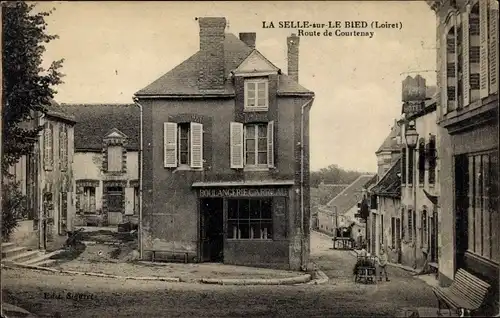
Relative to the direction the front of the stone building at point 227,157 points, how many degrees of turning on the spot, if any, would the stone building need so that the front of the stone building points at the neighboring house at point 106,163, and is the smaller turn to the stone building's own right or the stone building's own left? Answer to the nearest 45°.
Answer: approximately 90° to the stone building's own right

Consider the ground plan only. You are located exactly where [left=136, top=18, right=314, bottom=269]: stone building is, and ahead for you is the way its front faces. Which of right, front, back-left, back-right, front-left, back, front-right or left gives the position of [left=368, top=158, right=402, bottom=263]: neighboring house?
left

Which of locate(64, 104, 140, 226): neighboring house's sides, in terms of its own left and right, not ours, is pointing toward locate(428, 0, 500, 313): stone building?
front

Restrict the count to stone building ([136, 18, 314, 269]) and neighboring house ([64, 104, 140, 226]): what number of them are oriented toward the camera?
2

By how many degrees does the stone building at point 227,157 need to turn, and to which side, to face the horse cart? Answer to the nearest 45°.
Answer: approximately 90° to its left

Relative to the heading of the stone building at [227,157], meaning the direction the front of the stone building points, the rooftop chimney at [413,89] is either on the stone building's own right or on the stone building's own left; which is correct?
on the stone building's own left

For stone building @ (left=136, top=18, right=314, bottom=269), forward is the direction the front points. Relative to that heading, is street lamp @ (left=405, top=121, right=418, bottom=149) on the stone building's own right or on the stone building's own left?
on the stone building's own left

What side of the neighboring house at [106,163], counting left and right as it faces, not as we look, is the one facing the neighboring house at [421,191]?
left

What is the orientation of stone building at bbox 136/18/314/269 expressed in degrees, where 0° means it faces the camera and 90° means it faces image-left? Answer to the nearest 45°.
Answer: approximately 0°

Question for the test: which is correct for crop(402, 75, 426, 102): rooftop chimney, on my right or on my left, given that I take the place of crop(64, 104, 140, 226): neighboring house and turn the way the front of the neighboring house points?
on my left

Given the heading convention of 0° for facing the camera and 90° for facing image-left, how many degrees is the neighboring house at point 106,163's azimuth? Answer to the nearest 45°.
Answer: approximately 0°
